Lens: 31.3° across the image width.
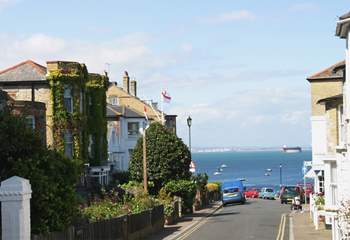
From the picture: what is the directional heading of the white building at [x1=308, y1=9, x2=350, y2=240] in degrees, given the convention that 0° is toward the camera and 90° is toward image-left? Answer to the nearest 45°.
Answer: approximately 90°

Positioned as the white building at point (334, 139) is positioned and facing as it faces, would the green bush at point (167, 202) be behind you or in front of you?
in front

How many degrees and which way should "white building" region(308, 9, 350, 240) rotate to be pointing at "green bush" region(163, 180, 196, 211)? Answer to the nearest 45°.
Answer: approximately 45° to its right

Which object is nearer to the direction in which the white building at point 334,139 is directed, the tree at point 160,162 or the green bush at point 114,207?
the green bush

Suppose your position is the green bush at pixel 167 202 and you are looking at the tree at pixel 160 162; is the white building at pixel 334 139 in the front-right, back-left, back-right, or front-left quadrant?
back-right

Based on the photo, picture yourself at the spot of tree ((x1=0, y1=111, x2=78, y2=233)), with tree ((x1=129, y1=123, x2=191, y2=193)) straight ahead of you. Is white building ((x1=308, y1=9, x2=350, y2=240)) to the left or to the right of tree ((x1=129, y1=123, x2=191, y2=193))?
right

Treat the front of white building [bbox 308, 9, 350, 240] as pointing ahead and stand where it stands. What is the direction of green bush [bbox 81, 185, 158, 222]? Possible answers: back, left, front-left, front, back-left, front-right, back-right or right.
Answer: front

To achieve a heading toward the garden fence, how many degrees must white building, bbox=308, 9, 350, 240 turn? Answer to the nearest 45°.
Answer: approximately 45° to its left

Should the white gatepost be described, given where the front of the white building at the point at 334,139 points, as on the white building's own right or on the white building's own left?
on the white building's own left

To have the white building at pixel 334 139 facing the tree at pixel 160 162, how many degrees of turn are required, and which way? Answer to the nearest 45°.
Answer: approximately 45° to its right

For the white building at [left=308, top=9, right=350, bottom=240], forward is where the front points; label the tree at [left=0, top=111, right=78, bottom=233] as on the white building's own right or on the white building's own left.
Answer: on the white building's own left

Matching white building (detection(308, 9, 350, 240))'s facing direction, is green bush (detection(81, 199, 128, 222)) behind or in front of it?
in front
